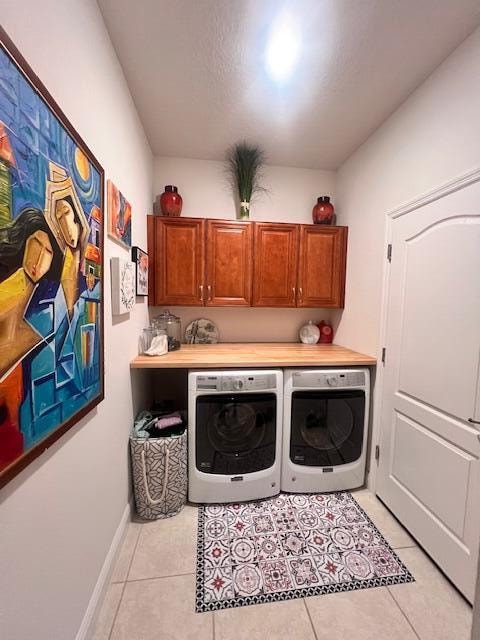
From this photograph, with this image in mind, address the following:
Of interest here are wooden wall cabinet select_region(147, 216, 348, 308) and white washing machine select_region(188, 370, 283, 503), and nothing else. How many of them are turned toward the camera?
2

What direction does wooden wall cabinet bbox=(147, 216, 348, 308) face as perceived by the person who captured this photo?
facing the viewer

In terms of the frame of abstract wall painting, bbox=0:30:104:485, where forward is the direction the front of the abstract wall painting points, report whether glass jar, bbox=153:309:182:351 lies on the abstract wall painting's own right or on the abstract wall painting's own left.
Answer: on the abstract wall painting's own left

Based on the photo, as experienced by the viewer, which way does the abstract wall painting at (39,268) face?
facing to the right of the viewer

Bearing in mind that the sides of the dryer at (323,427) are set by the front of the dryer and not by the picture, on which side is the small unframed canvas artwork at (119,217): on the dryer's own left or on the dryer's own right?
on the dryer's own right

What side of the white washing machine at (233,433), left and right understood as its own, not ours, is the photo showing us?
front

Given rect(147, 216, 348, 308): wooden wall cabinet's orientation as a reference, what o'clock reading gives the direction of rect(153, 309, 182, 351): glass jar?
The glass jar is roughly at 3 o'clock from the wooden wall cabinet.

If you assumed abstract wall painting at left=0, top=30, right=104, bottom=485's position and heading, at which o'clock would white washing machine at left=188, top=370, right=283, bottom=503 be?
The white washing machine is roughly at 11 o'clock from the abstract wall painting.

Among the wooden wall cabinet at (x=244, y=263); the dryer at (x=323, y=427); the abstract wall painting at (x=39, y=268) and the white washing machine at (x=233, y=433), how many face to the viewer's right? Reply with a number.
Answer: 1

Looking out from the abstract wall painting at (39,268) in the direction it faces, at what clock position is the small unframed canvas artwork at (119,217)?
The small unframed canvas artwork is roughly at 10 o'clock from the abstract wall painting.

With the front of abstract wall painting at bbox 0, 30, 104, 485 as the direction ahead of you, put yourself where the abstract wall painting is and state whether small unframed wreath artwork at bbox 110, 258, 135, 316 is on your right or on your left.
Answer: on your left
